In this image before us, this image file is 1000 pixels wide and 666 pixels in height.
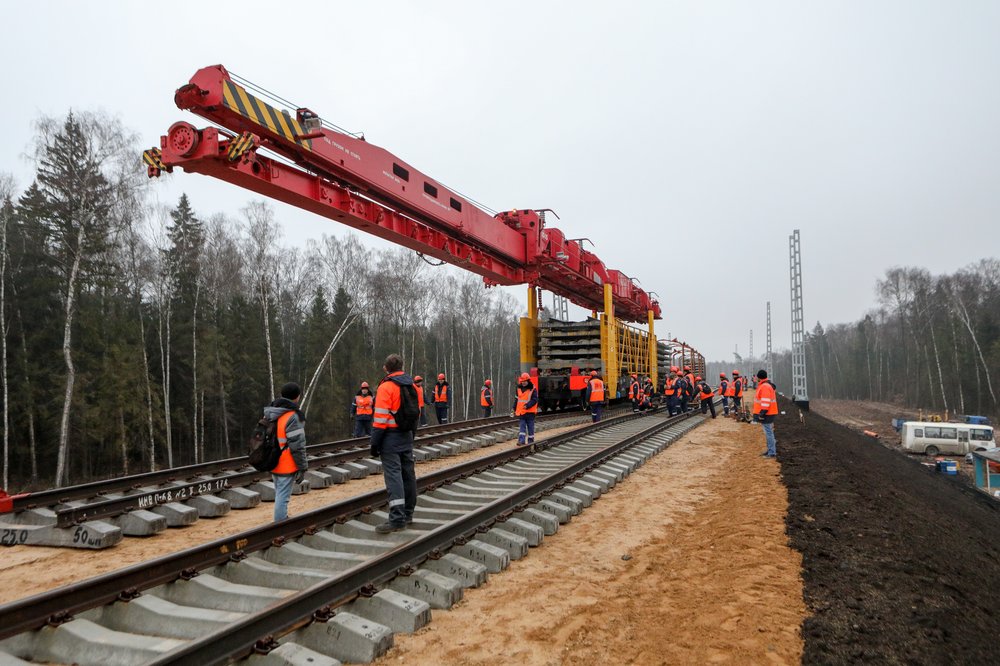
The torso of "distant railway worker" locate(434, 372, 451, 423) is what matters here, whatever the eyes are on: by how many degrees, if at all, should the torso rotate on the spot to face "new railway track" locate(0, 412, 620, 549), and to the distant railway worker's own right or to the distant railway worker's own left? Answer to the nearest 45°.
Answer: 0° — they already face it

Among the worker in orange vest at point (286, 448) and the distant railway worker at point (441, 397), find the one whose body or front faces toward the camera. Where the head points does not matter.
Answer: the distant railway worker

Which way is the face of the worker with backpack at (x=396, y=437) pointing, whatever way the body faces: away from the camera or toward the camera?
away from the camera

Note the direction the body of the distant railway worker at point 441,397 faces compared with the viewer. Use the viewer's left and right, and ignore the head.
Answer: facing the viewer

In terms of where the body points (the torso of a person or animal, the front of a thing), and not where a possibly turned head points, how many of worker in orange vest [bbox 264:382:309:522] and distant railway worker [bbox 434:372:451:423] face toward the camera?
1

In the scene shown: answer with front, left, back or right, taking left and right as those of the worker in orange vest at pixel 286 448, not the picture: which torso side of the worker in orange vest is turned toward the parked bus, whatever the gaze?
front

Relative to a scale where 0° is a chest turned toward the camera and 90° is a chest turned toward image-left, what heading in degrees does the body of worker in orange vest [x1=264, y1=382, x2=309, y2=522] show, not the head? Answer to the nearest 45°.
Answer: approximately 225°
